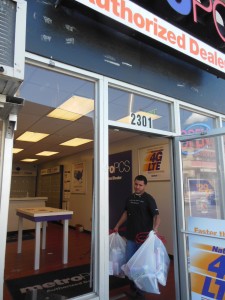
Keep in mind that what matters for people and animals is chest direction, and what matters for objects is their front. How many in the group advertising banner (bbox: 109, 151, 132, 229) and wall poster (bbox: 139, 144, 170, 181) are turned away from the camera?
0

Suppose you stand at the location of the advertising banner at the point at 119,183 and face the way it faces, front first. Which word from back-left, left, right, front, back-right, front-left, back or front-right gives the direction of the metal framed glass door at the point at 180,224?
front-left

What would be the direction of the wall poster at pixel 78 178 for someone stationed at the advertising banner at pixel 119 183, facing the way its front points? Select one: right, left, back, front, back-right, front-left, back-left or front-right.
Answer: right

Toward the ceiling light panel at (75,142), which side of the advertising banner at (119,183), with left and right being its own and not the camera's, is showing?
right

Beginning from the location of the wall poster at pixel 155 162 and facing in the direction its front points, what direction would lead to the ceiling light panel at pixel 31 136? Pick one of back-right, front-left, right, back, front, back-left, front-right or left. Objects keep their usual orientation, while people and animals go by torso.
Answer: front-right

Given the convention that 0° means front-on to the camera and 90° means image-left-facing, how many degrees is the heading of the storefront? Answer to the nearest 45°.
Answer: approximately 315°

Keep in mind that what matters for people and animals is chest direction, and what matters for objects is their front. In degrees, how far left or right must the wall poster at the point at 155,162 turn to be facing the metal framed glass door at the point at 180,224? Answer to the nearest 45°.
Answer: approximately 45° to its left

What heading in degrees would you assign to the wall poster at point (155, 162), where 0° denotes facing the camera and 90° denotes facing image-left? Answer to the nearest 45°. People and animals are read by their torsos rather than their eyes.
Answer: approximately 45°

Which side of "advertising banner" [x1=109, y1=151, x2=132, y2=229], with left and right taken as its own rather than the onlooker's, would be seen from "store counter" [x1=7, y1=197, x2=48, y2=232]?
right
